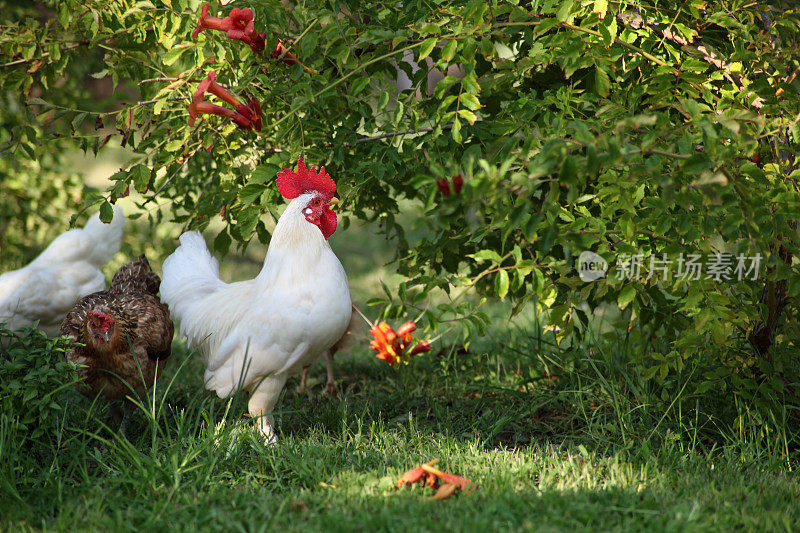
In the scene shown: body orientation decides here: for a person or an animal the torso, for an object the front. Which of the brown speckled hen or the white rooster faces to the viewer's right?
the white rooster

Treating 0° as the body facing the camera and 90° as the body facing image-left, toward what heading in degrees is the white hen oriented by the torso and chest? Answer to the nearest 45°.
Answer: approximately 90°

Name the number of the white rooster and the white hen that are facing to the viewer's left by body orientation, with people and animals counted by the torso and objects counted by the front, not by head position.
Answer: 1

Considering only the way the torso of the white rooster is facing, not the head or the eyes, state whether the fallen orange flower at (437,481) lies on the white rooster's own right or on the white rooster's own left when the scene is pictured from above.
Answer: on the white rooster's own right

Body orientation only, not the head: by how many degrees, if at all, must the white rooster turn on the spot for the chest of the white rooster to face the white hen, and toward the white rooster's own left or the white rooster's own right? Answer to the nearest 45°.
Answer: approximately 135° to the white rooster's own left

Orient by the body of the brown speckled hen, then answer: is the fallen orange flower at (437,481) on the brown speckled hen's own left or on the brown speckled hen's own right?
on the brown speckled hen's own left

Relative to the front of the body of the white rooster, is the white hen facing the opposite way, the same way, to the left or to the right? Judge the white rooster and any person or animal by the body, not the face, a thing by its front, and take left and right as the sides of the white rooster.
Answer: the opposite way

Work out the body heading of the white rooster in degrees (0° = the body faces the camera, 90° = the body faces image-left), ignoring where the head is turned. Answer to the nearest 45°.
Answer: approximately 270°

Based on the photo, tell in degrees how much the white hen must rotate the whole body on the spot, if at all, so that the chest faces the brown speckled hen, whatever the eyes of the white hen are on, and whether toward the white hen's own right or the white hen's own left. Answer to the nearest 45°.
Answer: approximately 90° to the white hen's own left

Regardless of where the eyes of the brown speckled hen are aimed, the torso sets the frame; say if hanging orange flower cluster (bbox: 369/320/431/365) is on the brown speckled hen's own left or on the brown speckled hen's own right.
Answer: on the brown speckled hen's own left

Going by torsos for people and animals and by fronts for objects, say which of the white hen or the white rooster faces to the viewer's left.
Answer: the white hen

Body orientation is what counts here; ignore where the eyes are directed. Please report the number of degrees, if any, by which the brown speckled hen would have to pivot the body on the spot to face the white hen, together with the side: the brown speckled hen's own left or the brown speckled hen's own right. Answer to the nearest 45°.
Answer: approximately 135° to the brown speckled hen's own right
